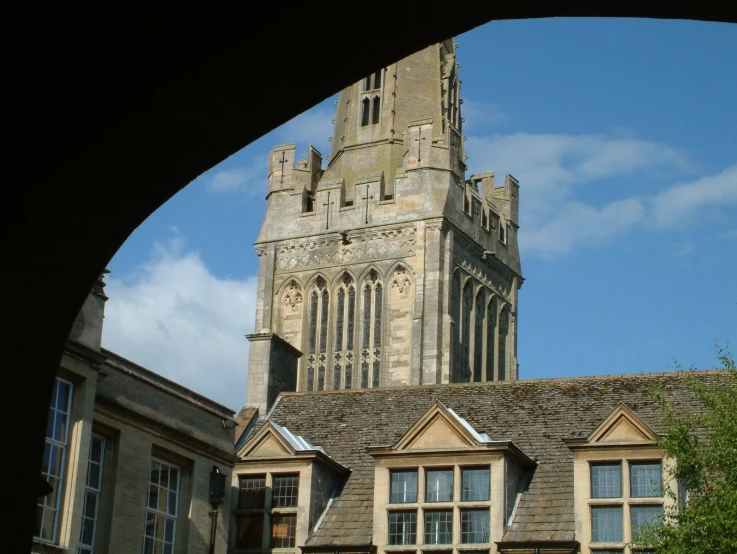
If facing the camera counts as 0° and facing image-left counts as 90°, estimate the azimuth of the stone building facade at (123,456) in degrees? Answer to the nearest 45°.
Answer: approximately 315°

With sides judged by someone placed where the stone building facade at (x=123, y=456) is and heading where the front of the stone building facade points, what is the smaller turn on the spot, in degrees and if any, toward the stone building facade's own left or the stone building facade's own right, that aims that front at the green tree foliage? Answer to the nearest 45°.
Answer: approximately 45° to the stone building facade's own left
